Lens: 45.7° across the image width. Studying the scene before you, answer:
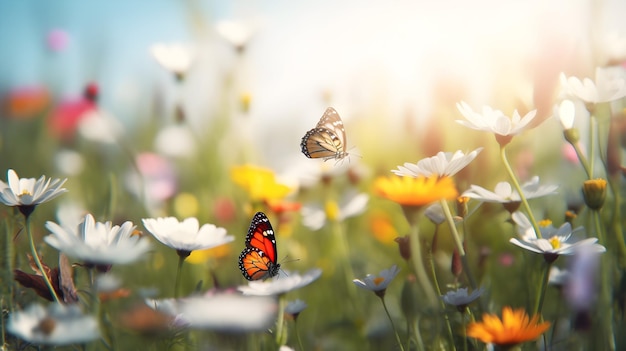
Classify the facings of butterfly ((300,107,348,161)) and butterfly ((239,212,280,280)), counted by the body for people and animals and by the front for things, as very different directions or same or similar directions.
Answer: same or similar directions

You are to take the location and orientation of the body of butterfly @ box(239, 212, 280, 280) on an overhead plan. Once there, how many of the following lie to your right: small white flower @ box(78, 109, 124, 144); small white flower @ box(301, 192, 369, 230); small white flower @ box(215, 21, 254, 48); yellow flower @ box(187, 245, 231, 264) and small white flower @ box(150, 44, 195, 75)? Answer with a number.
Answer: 0

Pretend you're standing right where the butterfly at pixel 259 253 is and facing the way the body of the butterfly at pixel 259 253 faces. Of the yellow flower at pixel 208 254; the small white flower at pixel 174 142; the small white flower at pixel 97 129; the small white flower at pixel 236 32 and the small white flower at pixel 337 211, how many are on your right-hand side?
0

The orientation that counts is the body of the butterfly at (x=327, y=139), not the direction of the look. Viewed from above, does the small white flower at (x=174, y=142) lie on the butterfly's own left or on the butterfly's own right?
on the butterfly's own left

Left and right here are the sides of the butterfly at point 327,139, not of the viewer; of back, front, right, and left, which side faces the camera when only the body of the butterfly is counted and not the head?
right

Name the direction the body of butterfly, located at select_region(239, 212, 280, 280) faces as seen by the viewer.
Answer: to the viewer's right
